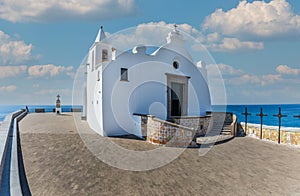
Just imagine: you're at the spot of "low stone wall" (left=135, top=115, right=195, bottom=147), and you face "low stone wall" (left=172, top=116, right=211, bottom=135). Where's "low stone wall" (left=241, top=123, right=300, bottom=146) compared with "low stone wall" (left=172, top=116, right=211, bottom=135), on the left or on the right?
right

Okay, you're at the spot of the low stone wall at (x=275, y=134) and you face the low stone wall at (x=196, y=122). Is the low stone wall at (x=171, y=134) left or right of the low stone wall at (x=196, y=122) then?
left

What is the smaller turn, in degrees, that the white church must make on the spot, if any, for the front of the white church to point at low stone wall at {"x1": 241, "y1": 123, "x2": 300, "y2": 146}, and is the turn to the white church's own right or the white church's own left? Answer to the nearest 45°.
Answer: approximately 45° to the white church's own left

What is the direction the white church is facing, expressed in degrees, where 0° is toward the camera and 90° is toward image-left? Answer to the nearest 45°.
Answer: approximately 315°

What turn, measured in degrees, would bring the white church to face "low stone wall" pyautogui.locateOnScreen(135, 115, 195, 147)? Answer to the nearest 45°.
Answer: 0° — it already faces it
